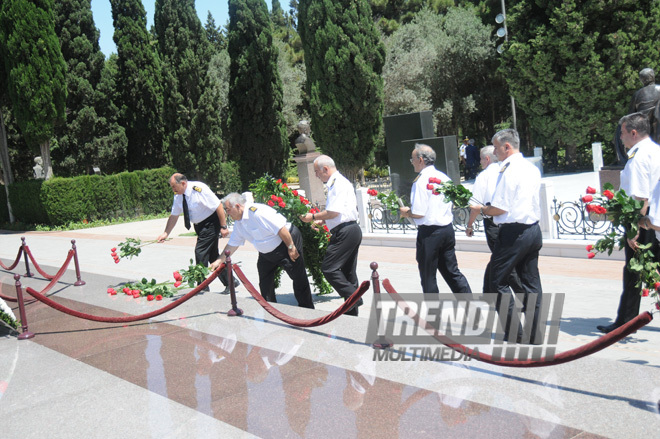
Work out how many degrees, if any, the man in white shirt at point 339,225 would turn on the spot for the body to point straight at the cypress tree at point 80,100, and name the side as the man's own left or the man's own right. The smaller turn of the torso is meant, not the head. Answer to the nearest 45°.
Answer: approximately 45° to the man's own right

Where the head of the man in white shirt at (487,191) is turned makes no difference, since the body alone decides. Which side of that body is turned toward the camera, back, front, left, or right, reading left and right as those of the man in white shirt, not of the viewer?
left

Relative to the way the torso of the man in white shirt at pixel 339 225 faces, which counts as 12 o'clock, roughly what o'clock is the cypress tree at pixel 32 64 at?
The cypress tree is roughly at 2 o'clock from the man in white shirt.

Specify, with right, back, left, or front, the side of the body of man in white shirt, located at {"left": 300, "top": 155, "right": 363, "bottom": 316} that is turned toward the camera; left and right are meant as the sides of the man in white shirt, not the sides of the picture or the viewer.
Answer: left

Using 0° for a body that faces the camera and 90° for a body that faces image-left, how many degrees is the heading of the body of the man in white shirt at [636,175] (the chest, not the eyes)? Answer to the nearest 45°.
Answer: approximately 90°

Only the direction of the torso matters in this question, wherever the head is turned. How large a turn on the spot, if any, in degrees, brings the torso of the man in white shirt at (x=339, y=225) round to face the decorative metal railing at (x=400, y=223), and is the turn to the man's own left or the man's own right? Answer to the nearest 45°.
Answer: approximately 90° to the man's own right

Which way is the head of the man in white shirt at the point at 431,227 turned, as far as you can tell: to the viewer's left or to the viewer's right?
to the viewer's left

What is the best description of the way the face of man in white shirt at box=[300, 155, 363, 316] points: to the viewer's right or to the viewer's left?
to the viewer's left

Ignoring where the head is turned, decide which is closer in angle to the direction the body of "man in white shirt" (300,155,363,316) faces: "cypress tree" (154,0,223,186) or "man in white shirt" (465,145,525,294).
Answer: the cypress tree

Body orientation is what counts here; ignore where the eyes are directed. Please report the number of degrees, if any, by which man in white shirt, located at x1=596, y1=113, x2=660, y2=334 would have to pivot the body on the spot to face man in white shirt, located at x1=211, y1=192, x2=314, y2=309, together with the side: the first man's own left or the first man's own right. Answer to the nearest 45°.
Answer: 0° — they already face them

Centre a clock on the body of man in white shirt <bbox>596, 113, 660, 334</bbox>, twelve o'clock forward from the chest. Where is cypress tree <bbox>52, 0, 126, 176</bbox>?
The cypress tree is roughly at 1 o'clock from the man in white shirt.

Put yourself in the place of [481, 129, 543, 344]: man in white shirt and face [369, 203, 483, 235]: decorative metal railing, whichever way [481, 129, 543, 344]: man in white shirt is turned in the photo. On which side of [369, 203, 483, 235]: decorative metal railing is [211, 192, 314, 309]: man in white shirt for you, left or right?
left
